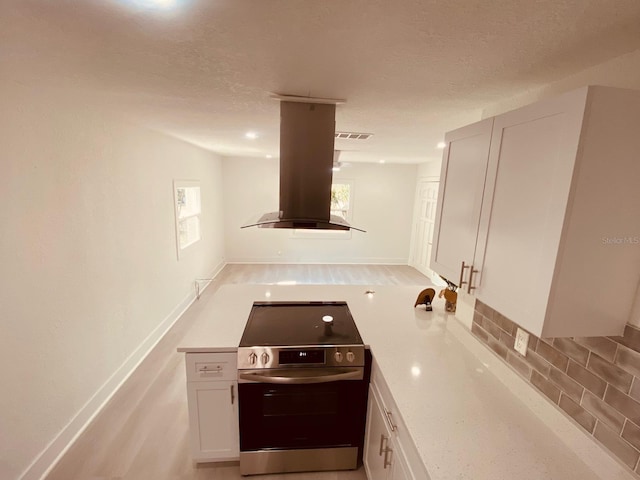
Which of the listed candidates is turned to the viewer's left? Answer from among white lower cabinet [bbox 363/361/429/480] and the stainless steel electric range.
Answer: the white lower cabinet

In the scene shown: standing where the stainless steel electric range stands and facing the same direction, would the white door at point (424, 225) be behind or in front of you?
behind

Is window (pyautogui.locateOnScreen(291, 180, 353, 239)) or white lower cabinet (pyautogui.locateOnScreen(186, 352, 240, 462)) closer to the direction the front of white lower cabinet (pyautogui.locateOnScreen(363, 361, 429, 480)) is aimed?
the white lower cabinet

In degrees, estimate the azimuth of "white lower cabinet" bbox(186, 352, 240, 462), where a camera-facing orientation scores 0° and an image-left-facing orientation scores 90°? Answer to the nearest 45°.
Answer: approximately 0°

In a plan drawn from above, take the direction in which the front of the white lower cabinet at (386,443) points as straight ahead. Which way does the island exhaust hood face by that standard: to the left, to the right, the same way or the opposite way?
to the left

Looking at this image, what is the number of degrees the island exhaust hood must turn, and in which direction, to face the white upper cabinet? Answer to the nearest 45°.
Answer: approximately 45° to its left

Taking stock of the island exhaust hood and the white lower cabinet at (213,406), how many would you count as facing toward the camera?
2

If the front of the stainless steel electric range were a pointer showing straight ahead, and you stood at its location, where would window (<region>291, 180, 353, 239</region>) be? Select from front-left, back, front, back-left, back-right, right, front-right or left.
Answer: back

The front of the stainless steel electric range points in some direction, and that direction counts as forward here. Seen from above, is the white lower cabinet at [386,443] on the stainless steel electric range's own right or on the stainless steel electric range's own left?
on the stainless steel electric range's own left

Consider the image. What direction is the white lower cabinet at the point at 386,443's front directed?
to the viewer's left
